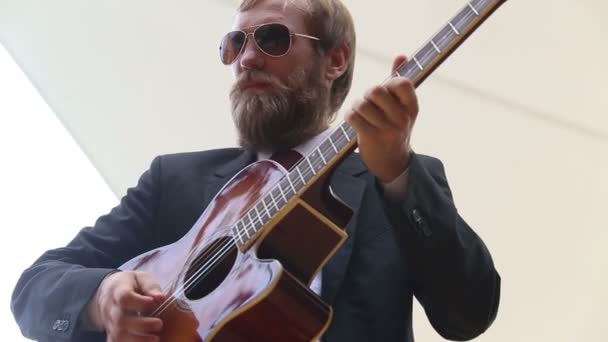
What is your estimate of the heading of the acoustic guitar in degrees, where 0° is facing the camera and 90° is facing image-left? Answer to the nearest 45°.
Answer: approximately 45°
